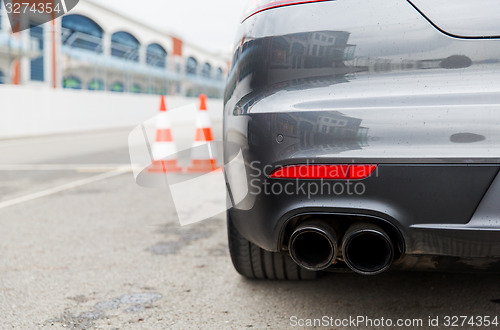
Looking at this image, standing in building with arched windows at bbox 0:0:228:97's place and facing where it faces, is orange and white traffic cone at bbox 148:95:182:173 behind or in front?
in front

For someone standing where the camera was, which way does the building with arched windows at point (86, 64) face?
facing the viewer and to the right of the viewer

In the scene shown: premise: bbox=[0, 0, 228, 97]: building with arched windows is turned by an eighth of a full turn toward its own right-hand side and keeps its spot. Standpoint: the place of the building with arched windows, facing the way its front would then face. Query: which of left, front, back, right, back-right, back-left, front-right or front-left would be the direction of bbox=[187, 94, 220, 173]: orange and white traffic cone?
front
